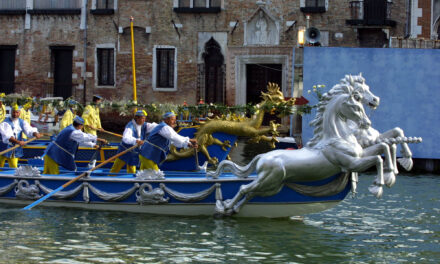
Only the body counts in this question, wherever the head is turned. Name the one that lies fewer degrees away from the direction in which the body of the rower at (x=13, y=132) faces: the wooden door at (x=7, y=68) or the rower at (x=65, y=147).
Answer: the rower

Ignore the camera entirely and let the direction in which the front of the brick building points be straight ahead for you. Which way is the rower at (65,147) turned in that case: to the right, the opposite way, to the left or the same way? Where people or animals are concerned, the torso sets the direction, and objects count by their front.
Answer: to the left

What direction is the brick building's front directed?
toward the camera

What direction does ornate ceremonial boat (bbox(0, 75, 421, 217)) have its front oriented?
to the viewer's right

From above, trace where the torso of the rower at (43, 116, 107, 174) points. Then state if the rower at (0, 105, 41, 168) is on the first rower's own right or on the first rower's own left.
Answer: on the first rower's own left

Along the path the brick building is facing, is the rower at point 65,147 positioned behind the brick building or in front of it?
in front

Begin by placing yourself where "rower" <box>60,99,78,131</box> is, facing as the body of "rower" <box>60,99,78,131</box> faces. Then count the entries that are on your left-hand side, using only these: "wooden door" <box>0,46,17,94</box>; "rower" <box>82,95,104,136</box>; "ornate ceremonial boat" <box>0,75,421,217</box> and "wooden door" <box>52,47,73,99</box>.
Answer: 2

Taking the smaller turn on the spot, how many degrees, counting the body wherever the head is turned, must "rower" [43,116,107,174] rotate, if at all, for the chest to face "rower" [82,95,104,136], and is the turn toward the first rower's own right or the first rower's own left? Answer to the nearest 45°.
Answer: approximately 90° to the first rower's own left

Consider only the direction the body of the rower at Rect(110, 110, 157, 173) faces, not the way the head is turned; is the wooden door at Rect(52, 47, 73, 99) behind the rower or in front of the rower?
behind

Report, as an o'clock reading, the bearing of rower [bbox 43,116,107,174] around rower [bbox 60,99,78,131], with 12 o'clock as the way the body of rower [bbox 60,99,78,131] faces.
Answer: rower [bbox 43,116,107,174] is roughly at 3 o'clock from rower [bbox 60,99,78,131].

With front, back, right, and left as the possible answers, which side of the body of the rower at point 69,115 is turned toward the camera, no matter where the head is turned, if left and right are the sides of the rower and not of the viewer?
right

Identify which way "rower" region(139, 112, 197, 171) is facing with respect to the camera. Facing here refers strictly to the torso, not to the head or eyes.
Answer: to the viewer's right

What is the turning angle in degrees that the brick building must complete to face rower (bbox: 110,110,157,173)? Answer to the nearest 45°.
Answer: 0° — it already faces them

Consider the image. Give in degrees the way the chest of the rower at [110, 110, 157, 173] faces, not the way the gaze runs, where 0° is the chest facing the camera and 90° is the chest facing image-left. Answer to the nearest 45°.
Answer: approximately 315°

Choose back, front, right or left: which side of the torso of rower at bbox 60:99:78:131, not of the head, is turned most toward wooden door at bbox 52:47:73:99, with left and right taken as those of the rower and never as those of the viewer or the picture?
left
